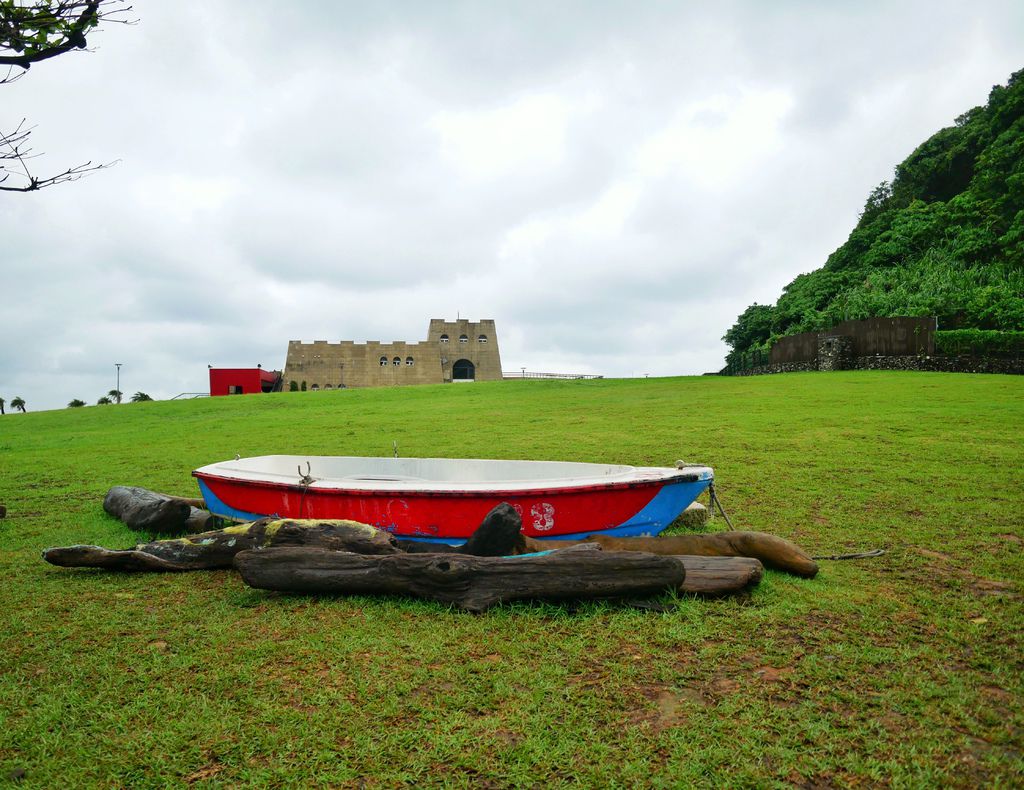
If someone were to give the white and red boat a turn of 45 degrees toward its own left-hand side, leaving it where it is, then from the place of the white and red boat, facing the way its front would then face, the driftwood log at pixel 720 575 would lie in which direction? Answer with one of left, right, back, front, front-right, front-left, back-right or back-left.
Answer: right

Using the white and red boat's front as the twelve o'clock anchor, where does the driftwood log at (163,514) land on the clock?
The driftwood log is roughly at 7 o'clock from the white and red boat.

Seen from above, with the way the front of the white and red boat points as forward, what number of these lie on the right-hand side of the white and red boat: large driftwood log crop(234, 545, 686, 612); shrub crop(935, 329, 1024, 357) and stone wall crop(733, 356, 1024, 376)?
1

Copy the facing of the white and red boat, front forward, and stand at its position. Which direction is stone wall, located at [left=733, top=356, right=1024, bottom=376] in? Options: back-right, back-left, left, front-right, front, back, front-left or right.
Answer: front-left

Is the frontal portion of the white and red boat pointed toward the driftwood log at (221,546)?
no

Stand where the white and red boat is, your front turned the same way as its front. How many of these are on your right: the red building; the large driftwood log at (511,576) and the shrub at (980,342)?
1

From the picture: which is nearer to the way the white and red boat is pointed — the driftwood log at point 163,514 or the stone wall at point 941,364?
the stone wall

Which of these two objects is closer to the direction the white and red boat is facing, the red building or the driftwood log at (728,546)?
the driftwood log

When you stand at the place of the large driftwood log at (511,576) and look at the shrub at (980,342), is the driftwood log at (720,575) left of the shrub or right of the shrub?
right

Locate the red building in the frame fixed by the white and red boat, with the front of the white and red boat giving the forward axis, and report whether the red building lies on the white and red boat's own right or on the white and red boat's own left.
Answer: on the white and red boat's own left

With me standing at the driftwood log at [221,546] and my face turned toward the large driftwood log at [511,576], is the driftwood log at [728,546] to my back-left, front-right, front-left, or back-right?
front-left

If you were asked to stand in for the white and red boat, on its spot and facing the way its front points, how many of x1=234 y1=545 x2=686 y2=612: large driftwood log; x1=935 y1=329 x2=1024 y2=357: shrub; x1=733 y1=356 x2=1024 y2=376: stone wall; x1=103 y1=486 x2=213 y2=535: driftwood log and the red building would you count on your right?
1

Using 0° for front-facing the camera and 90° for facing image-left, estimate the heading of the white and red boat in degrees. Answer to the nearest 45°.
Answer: approximately 270°

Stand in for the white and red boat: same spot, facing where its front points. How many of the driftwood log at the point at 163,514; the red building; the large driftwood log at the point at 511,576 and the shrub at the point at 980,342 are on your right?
1

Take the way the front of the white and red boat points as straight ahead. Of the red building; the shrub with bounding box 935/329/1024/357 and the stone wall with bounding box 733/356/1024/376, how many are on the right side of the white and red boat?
0

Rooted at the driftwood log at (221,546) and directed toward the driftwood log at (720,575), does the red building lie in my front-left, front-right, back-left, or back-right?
back-left
